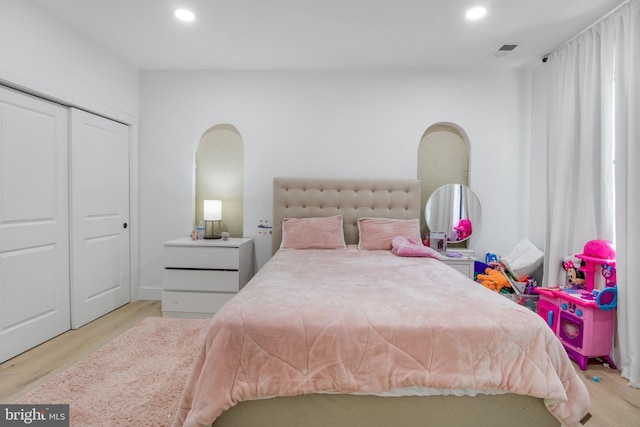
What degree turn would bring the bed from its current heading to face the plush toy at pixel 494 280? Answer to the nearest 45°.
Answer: approximately 135° to its left

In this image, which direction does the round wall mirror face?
toward the camera

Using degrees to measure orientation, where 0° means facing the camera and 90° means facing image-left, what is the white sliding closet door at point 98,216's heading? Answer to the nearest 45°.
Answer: approximately 315°

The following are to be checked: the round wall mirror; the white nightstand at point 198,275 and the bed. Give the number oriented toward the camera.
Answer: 3

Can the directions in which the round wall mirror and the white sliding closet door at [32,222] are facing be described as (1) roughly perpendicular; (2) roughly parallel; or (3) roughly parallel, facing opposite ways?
roughly perpendicular

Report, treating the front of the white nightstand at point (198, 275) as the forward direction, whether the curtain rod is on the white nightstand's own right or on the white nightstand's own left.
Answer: on the white nightstand's own left

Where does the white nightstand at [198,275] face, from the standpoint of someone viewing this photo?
facing the viewer

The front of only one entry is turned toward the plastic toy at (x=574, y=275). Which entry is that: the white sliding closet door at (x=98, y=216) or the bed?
the white sliding closet door

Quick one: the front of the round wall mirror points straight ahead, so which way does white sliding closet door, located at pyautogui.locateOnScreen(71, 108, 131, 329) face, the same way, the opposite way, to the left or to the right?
to the left

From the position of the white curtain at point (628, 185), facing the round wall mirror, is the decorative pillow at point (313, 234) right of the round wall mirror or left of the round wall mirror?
left

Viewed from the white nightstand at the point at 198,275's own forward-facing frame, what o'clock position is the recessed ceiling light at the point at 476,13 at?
The recessed ceiling light is roughly at 10 o'clock from the white nightstand.

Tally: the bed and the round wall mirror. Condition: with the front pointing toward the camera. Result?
2

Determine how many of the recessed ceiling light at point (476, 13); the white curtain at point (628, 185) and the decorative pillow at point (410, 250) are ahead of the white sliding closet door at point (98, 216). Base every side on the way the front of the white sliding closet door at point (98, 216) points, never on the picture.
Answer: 3

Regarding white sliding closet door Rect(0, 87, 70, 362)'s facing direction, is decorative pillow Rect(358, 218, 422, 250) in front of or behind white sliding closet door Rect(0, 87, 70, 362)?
in front

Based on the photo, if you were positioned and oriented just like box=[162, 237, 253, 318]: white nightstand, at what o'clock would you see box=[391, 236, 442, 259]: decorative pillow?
The decorative pillow is roughly at 10 o'clock from the white nightstand.

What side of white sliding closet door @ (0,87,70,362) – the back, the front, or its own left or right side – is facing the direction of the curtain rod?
front
